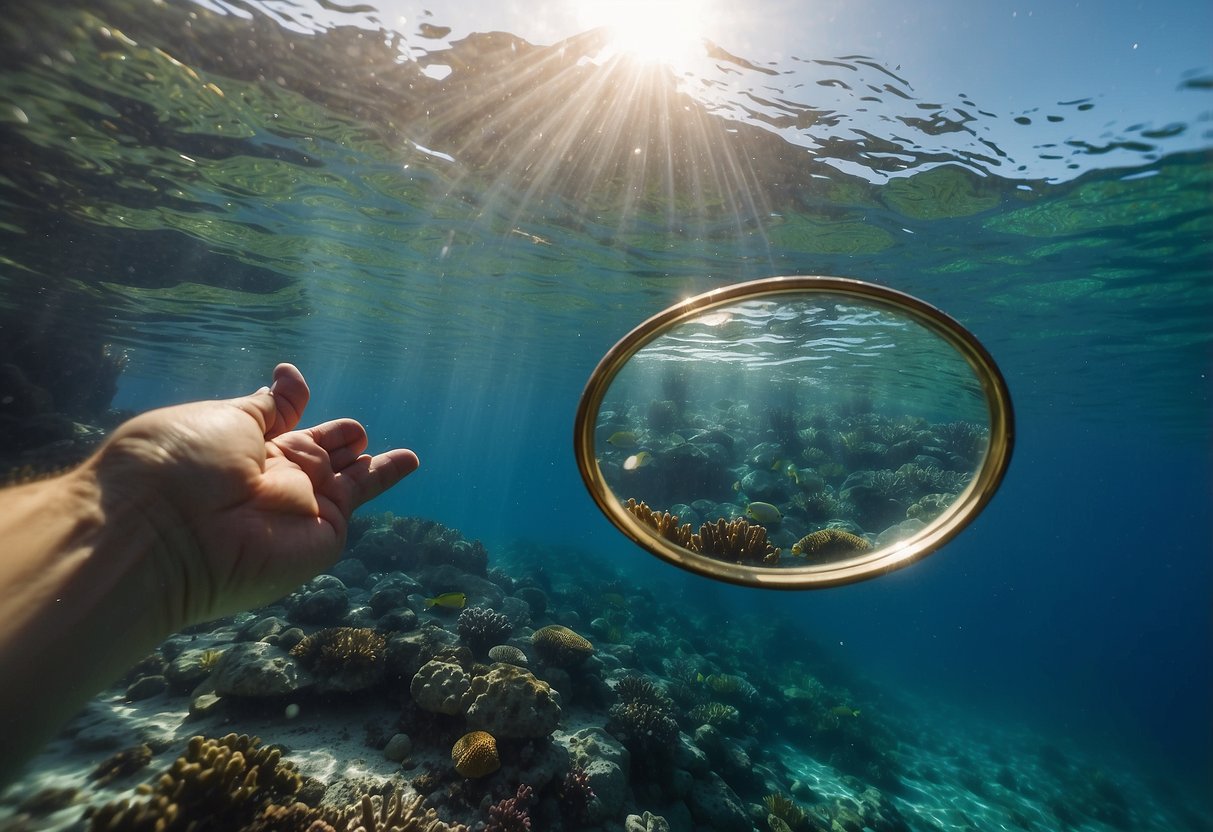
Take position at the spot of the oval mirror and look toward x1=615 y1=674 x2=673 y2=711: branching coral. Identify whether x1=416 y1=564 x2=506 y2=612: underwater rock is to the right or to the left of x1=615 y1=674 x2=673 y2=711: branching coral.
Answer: right

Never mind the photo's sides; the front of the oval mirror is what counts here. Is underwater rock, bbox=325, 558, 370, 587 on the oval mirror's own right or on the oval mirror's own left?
on the oval mirror's own right

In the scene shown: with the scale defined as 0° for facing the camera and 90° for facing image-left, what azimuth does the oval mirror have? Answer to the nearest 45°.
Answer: approximately 0°

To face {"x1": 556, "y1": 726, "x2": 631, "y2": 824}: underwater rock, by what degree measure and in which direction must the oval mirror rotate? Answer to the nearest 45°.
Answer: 0° — it already faces it

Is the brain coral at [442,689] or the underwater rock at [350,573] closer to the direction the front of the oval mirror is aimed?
the brain coral

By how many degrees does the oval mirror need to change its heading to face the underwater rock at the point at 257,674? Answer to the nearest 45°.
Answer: approximately 45° to its right

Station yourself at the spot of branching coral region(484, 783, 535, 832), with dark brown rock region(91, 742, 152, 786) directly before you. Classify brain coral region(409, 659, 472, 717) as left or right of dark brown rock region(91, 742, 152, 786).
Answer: right

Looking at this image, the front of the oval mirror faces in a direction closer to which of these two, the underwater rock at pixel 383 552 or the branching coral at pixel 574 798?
the branching coral

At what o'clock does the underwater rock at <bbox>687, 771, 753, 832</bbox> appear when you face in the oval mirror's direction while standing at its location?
The underwater rock is roughly at 12 o'clock from the oval mirror.

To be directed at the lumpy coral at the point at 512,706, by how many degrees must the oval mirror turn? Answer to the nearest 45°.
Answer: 0° — it already faces it
